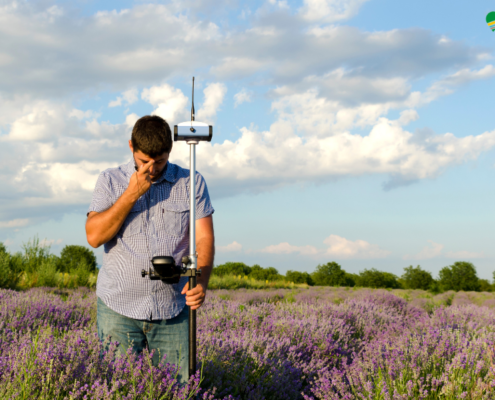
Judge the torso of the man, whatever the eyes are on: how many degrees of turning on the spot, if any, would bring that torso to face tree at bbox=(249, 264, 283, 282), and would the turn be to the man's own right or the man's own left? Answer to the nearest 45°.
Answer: approximately 180°

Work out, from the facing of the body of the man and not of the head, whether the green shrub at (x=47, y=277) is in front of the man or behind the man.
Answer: behind

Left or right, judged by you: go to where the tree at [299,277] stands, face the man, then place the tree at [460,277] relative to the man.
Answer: left

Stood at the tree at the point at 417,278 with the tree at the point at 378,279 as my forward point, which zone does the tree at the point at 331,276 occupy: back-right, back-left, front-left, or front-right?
front-right

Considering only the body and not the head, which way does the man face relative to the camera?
toward the camera

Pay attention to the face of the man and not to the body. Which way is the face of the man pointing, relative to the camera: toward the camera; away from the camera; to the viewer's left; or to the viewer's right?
toward the camera

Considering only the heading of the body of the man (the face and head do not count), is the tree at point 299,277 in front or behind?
behind

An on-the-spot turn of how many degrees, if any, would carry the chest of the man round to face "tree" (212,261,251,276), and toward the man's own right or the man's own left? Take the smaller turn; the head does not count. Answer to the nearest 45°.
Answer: approximately 180°

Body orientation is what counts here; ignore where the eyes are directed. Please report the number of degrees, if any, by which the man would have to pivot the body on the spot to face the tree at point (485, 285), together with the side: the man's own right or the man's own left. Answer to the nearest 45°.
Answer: approximately 135° to the man's own left

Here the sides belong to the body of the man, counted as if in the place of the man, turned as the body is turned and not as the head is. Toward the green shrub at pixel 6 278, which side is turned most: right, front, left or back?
back
